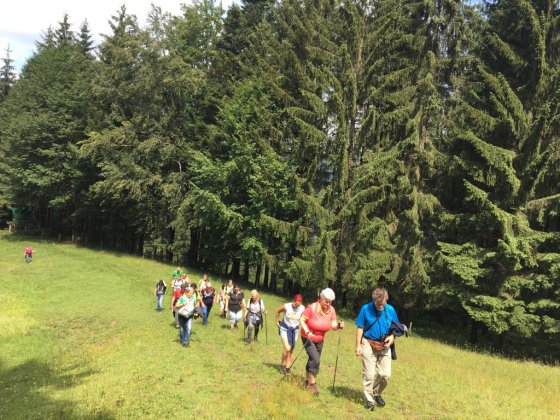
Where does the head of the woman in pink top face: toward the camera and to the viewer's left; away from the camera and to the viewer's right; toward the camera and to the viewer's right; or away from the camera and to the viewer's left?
toward the camera and to the viewer's right

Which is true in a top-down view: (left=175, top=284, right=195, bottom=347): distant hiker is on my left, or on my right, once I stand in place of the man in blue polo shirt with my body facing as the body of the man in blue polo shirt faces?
on my right

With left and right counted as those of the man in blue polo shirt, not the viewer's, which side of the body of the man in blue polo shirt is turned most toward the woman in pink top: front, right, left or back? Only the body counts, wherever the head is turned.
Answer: right

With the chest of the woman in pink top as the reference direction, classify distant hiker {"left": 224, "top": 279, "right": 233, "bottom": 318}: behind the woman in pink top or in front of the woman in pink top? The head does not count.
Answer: behind

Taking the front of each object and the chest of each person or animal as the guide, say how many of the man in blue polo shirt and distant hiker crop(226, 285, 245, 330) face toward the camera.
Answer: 2

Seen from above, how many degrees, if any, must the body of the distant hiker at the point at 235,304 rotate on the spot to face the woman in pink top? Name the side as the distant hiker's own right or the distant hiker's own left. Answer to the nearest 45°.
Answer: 0° — they already face them

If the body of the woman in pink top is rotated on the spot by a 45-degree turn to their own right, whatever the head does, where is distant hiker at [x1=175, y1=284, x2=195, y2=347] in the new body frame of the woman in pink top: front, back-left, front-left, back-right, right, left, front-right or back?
back-right
